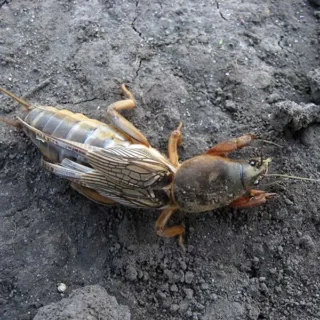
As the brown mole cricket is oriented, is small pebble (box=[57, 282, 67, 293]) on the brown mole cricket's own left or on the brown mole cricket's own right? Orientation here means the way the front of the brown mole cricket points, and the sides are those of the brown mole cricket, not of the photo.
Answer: on the brown mole cricket's own right

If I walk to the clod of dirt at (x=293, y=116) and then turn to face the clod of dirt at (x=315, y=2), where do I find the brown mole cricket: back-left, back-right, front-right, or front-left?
back-left

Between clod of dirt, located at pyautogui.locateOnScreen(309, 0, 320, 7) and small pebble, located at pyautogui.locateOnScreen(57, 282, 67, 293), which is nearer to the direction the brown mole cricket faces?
the clod of dirt

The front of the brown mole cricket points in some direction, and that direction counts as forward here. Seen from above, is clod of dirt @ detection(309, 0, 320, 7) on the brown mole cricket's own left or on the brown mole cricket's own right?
on the brown mole cricket's own left

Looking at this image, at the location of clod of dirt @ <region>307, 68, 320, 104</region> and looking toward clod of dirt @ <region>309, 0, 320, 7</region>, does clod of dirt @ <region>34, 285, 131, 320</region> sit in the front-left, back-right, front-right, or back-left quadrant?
back-left

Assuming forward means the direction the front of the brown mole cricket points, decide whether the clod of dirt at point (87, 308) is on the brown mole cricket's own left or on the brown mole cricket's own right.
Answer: on the brown mole cricket's own right

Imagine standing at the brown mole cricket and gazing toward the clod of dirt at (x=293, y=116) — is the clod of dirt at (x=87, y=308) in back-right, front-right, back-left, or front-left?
back-right

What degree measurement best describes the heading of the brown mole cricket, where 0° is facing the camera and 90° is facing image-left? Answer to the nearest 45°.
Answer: approximately 270°

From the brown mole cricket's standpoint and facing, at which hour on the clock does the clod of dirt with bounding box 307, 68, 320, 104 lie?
The clod of dirt is roughly at 11 o'clock from the brown mole cricket.

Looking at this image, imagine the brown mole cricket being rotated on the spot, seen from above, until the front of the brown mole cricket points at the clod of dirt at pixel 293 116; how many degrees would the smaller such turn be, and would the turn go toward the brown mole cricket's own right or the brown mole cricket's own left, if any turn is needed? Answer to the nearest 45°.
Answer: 0° — it already faces it
